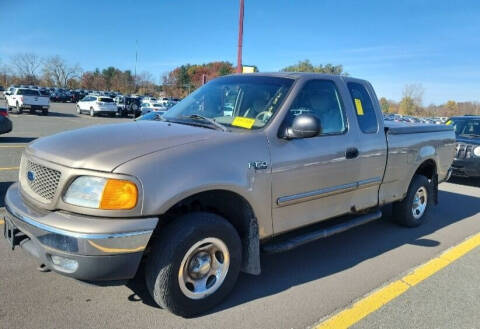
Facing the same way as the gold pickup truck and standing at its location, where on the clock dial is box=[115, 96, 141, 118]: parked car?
The parked car is roughly at 4 o'clock from the gold pickup truck.

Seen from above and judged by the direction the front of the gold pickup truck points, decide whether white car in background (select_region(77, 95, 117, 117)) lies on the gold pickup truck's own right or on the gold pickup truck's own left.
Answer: on the gold pickup truck's own right

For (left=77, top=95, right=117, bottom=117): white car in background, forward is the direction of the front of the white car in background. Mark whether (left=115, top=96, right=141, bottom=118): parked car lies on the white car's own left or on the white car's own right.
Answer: on the white car's own right

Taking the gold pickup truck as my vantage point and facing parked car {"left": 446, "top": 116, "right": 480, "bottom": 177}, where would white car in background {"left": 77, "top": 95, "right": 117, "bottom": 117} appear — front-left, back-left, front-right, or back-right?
front-left

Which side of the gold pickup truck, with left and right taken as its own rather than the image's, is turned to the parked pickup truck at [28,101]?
right

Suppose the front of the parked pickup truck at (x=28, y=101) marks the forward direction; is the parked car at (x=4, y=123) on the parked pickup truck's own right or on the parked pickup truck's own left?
on the parked pickup truck's own left

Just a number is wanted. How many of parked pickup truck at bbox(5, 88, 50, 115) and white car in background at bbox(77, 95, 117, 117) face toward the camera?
0

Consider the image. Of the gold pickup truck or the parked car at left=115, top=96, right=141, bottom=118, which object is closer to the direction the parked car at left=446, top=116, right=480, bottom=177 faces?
the gold pickup truck

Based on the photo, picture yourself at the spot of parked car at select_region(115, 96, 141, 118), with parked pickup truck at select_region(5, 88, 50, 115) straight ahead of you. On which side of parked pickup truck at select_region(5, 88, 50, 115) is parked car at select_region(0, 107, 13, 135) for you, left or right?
left
